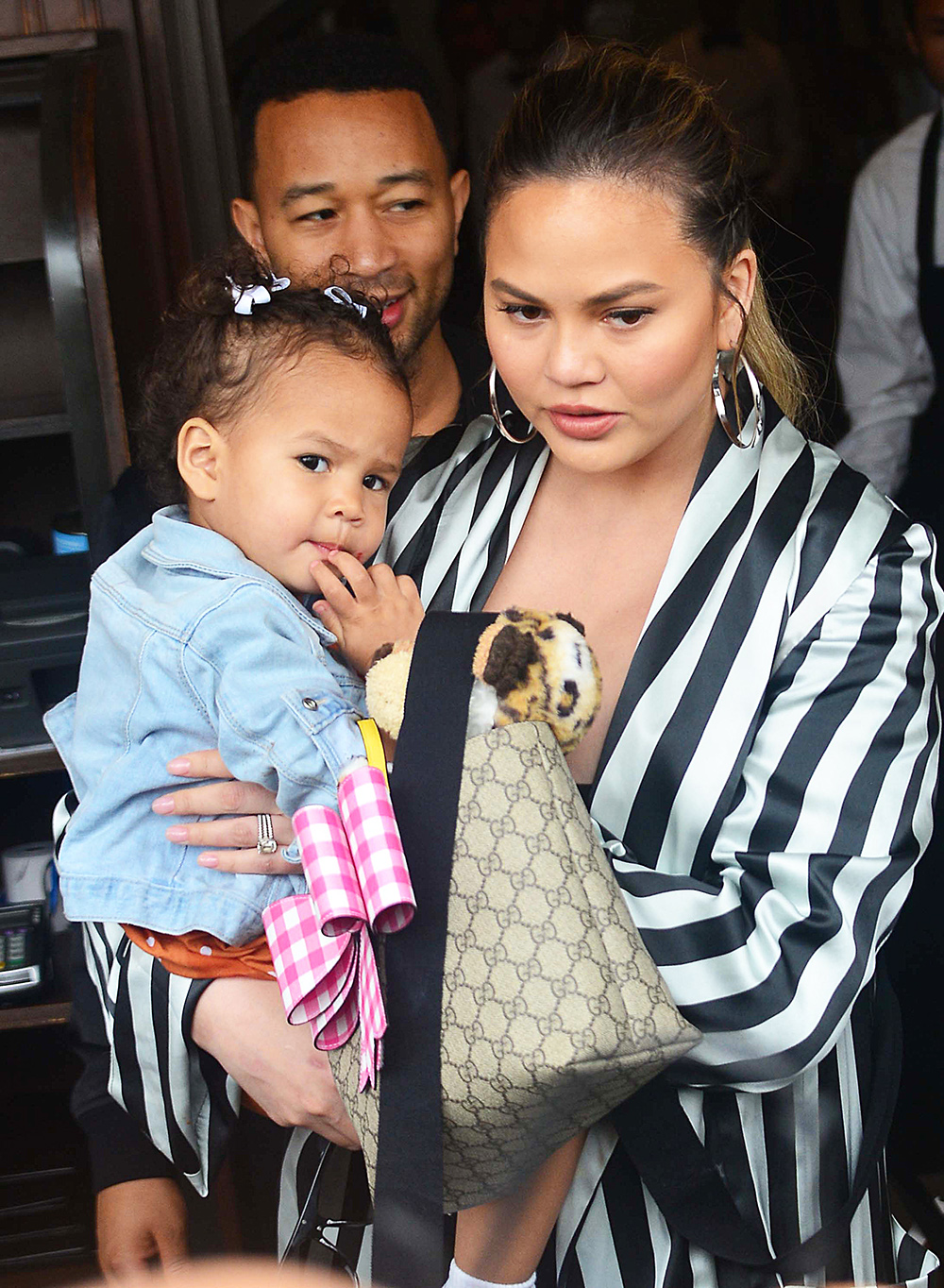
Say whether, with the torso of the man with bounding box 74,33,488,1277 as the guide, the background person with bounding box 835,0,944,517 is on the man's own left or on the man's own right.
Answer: on the man's own left

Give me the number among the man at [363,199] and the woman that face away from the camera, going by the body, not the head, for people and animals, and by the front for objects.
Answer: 0

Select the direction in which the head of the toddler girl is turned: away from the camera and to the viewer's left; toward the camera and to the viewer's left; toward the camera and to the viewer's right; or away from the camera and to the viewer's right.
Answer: toward the camera and to the viewer's right

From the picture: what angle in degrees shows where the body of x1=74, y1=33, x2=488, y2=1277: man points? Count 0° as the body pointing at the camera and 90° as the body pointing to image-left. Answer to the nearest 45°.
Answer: approximately 0°

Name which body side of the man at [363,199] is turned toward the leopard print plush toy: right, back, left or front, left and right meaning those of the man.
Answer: front

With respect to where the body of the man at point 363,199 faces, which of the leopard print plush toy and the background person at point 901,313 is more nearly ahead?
the leopard print plush toy

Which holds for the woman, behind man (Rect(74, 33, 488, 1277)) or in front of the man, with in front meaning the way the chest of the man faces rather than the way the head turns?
in front
